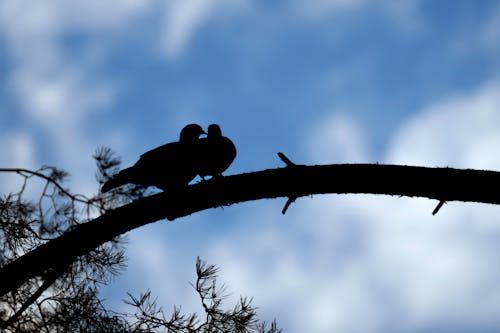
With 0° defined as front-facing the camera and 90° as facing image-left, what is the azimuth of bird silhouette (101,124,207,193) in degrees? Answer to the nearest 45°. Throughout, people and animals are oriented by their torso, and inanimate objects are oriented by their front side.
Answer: approximately 270°
